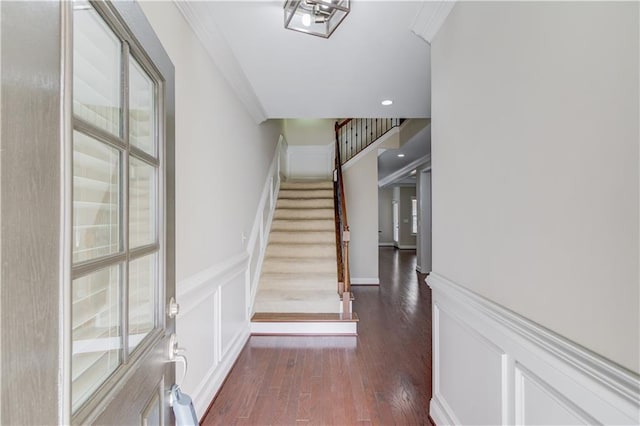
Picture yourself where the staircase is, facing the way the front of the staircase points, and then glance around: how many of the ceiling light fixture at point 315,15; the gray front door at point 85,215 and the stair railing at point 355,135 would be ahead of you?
2

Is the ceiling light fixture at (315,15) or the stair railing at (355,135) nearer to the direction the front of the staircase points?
the ceiling light fixture

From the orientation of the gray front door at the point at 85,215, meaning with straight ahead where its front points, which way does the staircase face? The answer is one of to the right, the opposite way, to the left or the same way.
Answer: to the right

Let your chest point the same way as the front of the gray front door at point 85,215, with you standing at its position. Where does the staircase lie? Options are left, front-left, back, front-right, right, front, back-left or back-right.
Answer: left

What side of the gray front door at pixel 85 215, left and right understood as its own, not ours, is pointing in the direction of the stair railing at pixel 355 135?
left

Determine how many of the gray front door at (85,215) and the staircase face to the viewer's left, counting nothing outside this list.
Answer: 0

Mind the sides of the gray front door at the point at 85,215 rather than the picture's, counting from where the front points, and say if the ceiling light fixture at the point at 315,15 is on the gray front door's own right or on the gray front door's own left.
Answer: on the gray front door's own left

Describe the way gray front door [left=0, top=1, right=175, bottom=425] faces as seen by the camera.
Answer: facing the viewer and to the right of the viewer

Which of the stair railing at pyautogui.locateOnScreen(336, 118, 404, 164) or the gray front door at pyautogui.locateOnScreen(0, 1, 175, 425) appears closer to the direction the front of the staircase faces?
the gray front door

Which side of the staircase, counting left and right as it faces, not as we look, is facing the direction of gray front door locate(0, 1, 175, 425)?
front

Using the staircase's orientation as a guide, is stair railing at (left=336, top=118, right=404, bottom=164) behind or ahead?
behind

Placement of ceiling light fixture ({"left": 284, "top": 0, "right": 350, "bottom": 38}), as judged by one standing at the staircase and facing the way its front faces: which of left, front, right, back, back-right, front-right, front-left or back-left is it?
front

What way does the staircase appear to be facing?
toward the camera
